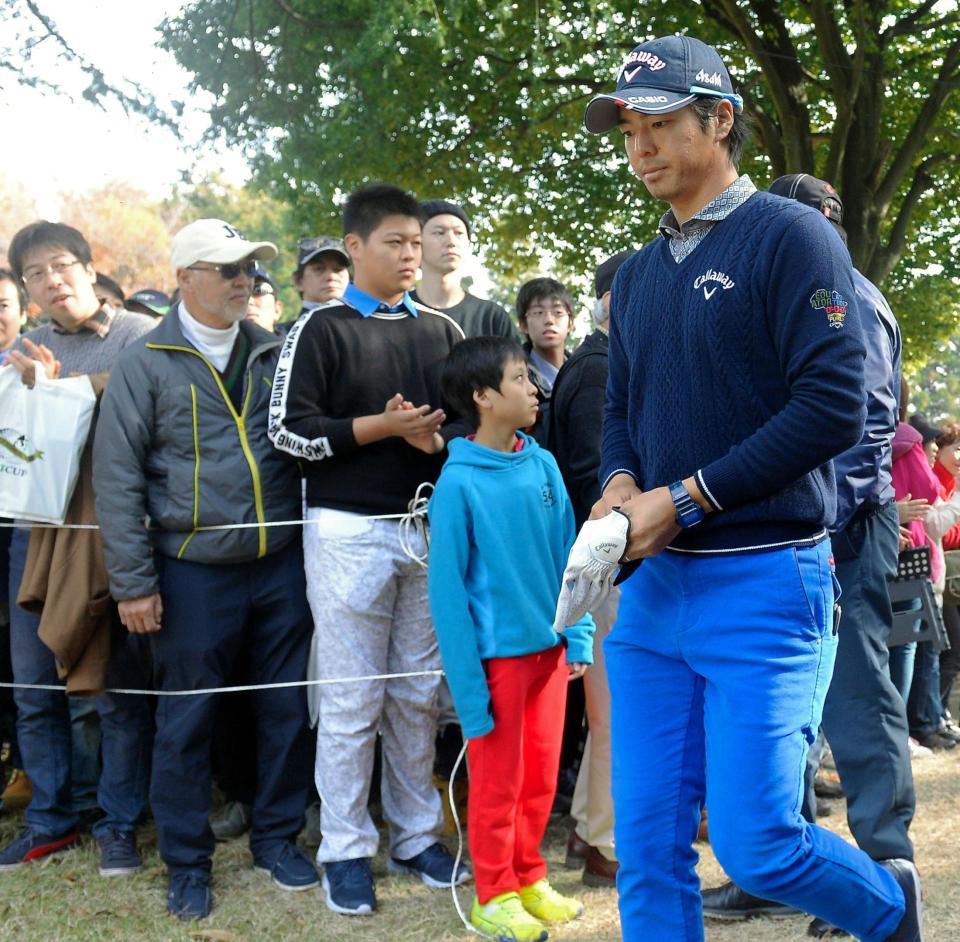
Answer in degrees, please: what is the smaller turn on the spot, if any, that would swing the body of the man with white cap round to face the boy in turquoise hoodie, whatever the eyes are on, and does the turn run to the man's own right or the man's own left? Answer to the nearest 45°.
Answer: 0° — they already face them

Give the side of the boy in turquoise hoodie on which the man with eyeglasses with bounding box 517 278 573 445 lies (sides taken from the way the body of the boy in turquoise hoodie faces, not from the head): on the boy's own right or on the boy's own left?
on the boy's own left

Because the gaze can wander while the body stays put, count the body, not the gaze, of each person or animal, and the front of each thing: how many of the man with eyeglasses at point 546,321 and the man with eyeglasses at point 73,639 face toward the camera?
2

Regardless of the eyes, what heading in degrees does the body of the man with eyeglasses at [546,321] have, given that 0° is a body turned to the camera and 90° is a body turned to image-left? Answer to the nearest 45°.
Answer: approximately 0°

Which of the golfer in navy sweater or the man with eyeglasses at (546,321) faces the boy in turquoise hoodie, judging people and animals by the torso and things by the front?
the man with eyeglasses

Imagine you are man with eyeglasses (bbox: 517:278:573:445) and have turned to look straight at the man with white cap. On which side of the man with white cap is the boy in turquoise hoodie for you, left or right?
left

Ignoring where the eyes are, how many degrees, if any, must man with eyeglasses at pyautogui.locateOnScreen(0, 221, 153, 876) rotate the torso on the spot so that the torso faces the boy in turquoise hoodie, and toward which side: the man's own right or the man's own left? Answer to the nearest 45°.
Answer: approximately 45° to the man's own left

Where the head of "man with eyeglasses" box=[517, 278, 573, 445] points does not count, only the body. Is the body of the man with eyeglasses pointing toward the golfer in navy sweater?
yes

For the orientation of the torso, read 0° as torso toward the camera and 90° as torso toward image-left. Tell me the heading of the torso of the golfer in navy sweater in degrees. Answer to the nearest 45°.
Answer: approximately 45°

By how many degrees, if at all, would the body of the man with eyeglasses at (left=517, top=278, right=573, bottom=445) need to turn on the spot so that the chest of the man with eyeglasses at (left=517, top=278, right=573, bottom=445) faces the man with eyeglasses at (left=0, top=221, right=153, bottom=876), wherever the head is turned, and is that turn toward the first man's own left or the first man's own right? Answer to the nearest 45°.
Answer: approximately 45° to the first man's own right

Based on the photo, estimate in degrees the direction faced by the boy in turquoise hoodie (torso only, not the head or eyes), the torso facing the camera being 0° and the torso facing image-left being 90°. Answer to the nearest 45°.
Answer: approximately 315°

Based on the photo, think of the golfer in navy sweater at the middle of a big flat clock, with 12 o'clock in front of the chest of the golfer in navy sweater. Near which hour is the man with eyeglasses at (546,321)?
The man with eyeglasses is roughly at 4 o'clock from the golfer in navy sweater.

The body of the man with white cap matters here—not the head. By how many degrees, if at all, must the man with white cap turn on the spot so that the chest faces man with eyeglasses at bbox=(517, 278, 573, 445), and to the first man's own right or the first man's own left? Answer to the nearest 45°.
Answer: approximately 90° to the first man's own left
